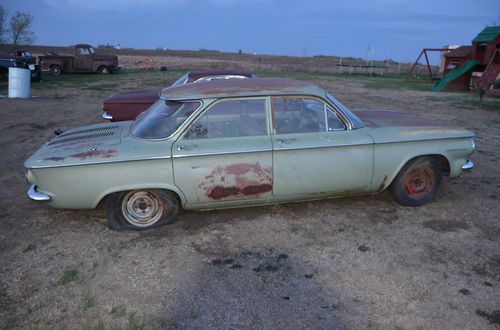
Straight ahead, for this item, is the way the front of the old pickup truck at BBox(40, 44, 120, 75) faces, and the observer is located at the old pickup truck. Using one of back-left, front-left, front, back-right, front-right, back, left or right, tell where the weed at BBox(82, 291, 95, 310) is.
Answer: right

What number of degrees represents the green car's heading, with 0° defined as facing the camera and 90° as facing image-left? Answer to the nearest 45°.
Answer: approximately 270°

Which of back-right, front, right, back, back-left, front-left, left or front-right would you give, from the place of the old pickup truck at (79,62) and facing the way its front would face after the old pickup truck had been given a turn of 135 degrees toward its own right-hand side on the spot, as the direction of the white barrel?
front-left

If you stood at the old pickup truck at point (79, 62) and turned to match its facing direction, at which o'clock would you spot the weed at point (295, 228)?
The weed is roughly at 3 o'clock from the old pickup truck.

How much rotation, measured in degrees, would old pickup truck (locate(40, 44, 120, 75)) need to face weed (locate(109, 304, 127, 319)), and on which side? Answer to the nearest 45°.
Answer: approximately 90° to its right

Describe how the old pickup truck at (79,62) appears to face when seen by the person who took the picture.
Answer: facing to the right of the viewer

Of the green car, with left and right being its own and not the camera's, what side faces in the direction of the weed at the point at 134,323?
right

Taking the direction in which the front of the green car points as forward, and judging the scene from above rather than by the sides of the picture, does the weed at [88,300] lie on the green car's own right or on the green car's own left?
on the green car's own right
